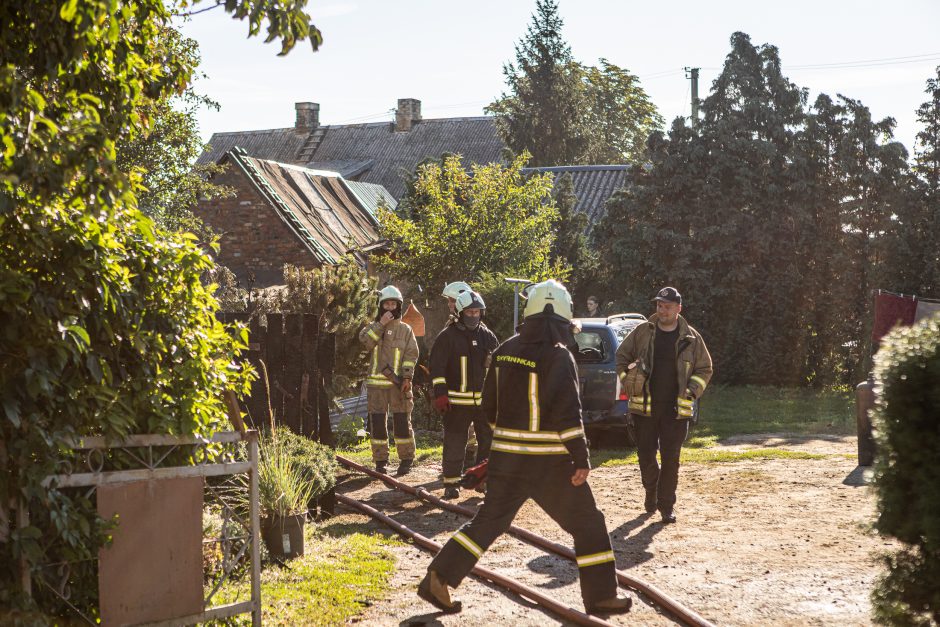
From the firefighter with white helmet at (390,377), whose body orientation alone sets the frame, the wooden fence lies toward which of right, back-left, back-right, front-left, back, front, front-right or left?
front-right

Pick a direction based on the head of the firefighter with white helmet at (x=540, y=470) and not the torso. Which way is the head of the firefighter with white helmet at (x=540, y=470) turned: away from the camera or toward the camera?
away from the camera

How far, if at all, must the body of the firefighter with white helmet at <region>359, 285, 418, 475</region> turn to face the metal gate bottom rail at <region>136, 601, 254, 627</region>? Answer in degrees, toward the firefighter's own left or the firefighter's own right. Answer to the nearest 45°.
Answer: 0° — they already face it

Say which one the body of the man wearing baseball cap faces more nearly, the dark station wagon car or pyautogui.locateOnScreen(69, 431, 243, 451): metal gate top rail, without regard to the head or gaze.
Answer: the metal gate top rail

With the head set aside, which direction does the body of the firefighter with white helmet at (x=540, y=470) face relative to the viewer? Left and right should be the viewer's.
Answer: facing away from the viewer and to the right of the viewer

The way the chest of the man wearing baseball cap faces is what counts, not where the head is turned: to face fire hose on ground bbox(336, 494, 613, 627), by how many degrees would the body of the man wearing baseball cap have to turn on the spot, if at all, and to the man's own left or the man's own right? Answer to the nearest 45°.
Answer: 0° — they already face it

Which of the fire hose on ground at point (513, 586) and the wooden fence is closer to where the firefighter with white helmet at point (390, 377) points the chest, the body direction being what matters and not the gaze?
the fire hose on ground

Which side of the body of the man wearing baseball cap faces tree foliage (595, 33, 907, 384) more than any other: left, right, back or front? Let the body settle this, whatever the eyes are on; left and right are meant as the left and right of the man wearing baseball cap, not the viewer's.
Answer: back

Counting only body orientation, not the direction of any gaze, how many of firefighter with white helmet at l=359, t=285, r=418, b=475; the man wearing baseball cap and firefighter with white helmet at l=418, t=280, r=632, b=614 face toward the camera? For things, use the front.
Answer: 2
